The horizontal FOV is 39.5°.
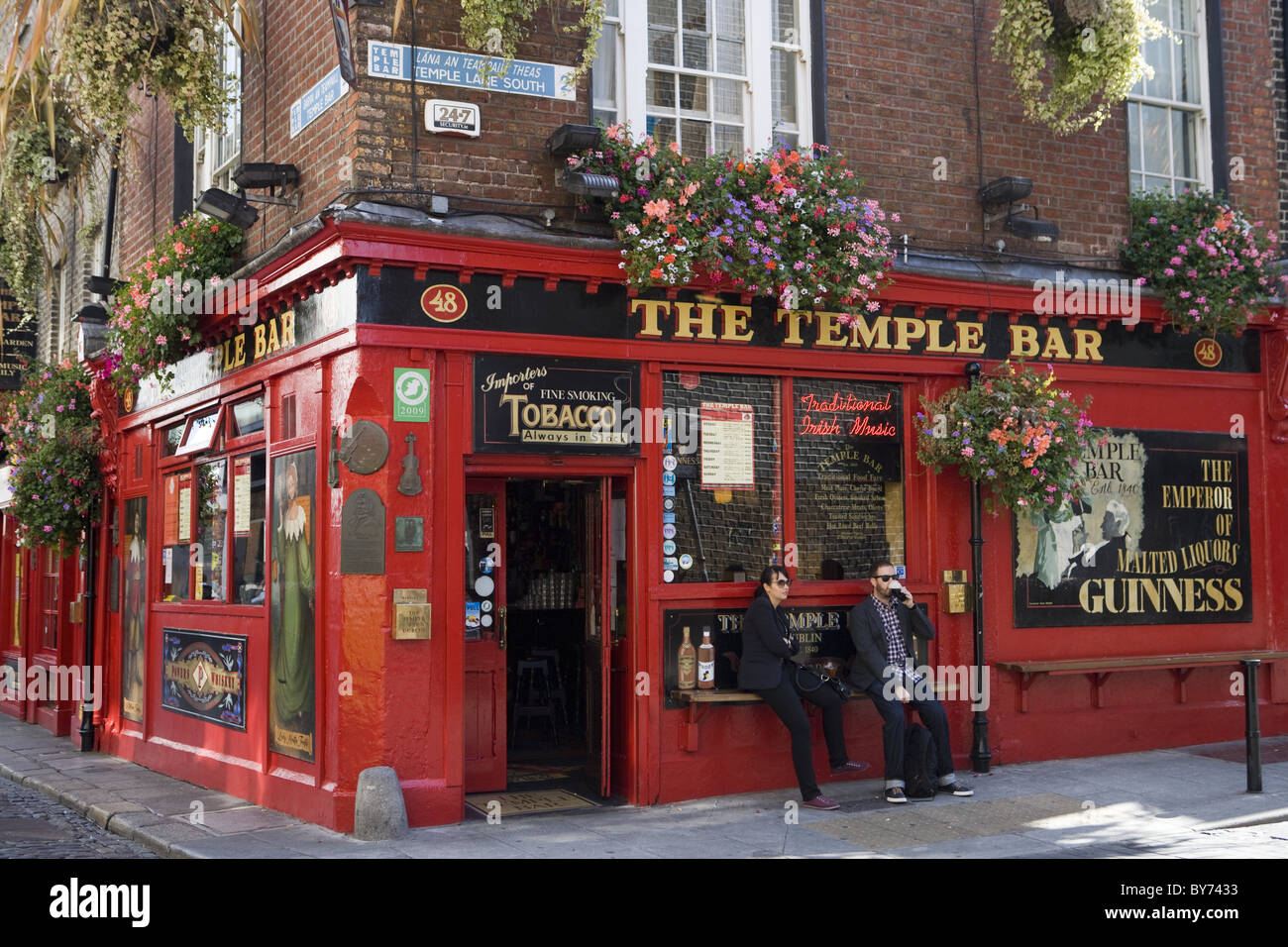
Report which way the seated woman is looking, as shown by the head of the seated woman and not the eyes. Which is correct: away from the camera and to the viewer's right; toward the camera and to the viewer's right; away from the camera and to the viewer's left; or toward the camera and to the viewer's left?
toward the camera and to the viewer's right

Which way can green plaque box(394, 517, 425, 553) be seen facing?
toward the camera

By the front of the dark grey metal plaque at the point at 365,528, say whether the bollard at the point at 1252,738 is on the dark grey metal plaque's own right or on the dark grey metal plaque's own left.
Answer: on the dark grey metal plaque's own left

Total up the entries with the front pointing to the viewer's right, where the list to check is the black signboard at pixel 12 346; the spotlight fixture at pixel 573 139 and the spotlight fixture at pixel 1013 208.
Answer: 0

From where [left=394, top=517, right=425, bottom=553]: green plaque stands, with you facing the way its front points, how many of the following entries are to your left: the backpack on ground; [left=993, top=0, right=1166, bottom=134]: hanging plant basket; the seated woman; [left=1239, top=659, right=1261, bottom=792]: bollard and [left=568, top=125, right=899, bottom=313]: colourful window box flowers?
5

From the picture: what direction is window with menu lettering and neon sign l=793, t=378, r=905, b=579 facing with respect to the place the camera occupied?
facing the viewer

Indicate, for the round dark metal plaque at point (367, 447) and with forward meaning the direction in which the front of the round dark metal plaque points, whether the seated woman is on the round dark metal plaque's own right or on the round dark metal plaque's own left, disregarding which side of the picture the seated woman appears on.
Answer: on the round dark metal plaque's own left

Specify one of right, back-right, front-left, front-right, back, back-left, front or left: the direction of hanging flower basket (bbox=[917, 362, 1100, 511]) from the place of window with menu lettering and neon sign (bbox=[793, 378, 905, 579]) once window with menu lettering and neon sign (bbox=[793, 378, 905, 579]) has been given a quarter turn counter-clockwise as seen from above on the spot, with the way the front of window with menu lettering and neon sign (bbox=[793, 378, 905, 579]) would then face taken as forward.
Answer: front

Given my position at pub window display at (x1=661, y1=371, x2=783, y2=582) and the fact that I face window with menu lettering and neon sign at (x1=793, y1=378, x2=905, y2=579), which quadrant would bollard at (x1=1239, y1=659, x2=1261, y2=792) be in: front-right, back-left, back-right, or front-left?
front-right

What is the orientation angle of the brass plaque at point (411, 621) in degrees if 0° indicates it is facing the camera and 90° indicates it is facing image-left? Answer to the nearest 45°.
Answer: approximately 0°

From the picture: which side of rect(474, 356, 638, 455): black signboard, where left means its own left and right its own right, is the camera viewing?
front

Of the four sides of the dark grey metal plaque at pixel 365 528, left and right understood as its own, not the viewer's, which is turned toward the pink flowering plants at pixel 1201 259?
left
